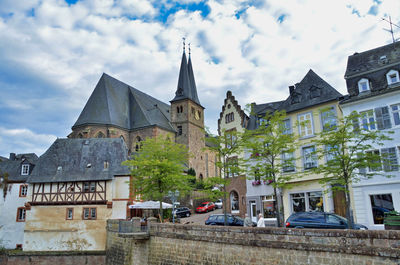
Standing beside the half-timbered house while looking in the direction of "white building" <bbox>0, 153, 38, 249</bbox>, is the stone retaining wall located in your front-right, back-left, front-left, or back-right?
back-left

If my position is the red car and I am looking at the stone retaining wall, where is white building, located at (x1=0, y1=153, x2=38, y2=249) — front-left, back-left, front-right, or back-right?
front-right

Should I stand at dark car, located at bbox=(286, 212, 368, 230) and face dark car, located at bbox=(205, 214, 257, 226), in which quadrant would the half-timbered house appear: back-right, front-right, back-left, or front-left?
front-left

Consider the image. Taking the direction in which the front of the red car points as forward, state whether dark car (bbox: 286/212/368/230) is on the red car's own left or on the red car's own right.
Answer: on the red car's own left

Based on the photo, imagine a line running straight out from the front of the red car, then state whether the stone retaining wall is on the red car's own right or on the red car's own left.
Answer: on the red car's own left

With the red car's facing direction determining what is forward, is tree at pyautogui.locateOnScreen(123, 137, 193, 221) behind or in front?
in front

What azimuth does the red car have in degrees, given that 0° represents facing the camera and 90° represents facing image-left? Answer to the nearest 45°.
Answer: approximately 45°

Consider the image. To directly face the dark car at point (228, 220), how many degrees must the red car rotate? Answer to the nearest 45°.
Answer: approximately 45° to its left

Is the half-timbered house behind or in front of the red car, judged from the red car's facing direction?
in front
